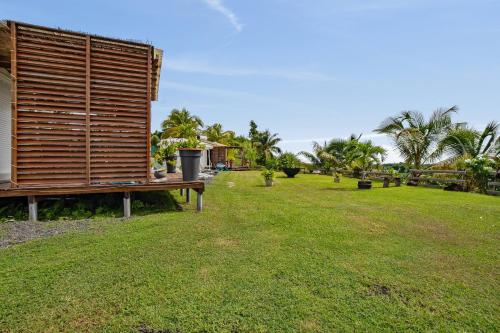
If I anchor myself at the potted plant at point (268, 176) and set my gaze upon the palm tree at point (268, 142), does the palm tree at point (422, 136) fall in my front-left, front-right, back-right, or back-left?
front-right

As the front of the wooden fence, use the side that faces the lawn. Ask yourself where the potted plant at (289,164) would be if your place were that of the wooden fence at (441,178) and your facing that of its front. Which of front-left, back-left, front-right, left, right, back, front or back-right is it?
right

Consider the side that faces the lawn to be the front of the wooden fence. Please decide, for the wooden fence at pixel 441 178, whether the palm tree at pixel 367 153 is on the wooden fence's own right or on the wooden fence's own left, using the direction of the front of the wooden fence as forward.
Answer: on the wooden fence's own right

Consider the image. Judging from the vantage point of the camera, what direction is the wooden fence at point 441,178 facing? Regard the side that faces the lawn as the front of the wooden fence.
facing the viewer

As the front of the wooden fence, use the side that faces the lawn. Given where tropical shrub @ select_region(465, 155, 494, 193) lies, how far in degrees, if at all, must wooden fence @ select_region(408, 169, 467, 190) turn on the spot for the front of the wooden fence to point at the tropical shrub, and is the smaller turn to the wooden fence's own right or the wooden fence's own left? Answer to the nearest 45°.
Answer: approximately 45° to the wooden fence's own left

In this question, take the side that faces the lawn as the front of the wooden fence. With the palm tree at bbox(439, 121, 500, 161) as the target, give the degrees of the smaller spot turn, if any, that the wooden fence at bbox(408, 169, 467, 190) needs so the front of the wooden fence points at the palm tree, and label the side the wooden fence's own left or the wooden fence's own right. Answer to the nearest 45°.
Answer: approximately 135° to the wooden fence's own left

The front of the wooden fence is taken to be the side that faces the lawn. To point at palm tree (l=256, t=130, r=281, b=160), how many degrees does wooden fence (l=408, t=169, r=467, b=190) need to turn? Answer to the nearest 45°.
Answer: approximately 135° to its right

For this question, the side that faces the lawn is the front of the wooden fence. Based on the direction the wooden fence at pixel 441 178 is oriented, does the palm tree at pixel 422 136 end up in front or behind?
behind

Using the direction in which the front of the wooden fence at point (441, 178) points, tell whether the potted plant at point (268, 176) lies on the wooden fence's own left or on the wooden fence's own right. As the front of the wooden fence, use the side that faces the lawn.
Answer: on the wooden fence's own right

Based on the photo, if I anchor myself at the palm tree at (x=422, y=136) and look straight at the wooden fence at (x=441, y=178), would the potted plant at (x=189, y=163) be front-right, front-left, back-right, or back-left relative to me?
front-right
